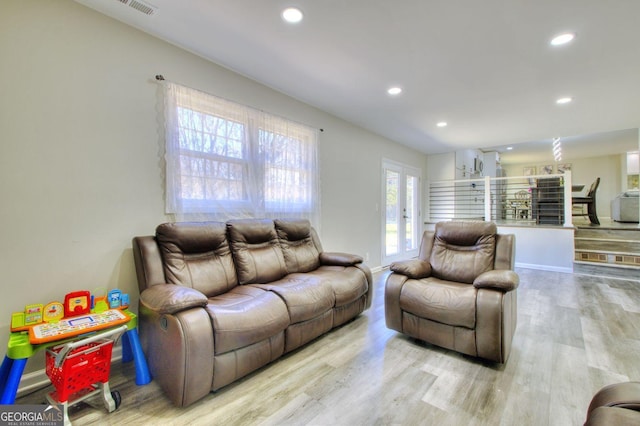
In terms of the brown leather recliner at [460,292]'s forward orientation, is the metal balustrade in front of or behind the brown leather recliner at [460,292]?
behind

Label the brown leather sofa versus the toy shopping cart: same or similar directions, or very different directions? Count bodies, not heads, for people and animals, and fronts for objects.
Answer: very different directions

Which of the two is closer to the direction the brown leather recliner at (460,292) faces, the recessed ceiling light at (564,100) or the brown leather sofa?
the brown leather sofa

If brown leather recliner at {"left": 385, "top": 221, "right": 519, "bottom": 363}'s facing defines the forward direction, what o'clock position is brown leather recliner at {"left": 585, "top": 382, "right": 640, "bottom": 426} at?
brown leather recliner at {"left": 585, "top": 382, "right": 640, "bottom": 426} is roughly at 10 o'clock from brown leather recliner at {"left": 385, "top": 221, "right": 519, "bottom": 363}.

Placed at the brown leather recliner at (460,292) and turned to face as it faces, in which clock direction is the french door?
The french door is roughly at 4 o'clock from the brown leather recliner.

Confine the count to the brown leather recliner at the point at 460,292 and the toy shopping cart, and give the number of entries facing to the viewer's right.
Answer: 0

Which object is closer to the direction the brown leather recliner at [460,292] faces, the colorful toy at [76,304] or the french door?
the colorful toy

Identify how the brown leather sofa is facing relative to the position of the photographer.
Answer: facing the viewer and to the right of the viewer

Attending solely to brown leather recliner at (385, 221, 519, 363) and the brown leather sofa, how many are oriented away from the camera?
0

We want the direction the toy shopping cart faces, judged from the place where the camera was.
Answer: facing away from the viewer and to the left of the viewer

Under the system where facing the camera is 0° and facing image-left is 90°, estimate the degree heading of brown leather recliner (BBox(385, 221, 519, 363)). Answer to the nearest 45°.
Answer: approximately 45°

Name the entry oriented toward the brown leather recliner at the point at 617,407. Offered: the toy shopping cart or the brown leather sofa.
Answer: the brown leather sofa

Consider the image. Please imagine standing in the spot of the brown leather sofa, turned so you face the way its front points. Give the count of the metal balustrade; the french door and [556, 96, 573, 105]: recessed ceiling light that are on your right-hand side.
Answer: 0

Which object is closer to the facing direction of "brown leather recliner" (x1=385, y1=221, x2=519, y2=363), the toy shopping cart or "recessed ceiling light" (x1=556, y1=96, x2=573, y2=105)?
the toy shopping cart
